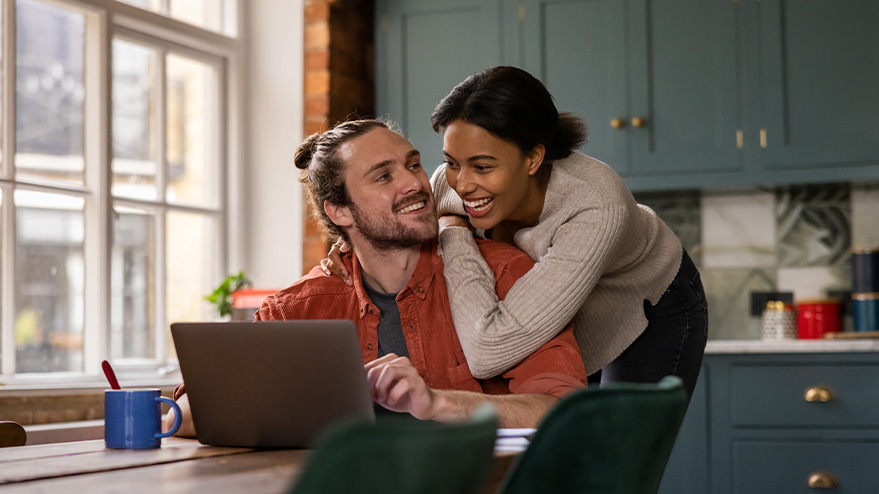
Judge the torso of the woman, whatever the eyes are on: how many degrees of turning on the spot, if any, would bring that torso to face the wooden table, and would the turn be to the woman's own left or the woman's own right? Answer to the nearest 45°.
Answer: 0° — they already face it

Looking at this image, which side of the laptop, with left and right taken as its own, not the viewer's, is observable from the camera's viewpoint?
back

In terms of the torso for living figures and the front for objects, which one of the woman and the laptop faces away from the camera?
the laptop

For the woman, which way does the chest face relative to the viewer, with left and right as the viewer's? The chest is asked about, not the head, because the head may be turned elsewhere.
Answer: facing the viewer and to the left of the viewer

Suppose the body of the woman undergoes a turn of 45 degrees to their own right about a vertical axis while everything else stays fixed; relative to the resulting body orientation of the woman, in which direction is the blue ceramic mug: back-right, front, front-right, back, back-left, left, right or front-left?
front-left

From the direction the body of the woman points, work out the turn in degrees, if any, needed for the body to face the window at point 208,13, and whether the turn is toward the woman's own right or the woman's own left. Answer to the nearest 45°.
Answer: approximately 90° to the woman's own right

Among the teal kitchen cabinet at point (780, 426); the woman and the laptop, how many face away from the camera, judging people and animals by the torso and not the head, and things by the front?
1

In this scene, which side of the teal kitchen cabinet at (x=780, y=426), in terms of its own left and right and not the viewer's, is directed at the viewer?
front

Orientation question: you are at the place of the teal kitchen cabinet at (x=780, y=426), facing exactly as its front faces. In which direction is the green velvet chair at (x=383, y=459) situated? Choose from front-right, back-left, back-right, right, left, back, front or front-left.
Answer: front

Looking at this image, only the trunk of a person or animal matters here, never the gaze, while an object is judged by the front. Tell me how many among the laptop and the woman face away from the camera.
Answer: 1

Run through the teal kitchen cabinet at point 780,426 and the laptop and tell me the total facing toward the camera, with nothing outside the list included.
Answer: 1

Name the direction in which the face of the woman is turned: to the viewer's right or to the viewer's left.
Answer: to the viewer's left

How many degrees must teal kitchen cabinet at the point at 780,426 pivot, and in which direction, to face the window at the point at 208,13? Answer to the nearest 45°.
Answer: approximately 90° to its right

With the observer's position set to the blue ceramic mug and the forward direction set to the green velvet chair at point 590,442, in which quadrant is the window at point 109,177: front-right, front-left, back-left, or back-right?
back-left
